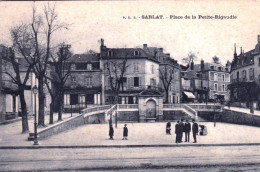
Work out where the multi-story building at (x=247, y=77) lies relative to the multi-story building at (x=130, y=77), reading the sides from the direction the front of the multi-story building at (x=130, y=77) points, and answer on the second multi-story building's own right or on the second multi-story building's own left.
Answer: on the second multi-story building's own left

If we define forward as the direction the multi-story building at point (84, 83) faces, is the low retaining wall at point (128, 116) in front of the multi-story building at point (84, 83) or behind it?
in front

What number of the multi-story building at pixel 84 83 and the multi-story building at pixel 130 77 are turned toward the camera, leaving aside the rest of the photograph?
2

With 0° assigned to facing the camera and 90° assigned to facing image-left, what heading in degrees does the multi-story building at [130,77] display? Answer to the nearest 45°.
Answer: approximately 0°

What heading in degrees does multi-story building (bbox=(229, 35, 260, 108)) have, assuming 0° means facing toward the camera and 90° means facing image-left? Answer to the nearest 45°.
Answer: approximately 45°

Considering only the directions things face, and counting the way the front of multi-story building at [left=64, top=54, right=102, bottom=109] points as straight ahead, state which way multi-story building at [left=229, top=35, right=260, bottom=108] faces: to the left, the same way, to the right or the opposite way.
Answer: to the right

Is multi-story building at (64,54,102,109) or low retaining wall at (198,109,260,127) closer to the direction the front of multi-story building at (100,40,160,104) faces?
the low retaining wall

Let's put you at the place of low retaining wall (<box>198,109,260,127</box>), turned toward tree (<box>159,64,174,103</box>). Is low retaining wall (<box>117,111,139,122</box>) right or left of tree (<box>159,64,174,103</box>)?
left

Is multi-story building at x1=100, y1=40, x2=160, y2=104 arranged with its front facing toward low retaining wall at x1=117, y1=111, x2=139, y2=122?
yes

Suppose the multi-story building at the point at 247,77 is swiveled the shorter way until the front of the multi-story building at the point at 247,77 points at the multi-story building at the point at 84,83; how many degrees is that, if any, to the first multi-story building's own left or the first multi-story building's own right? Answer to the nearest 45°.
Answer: approximately 45° to the first multi-story building's own right
